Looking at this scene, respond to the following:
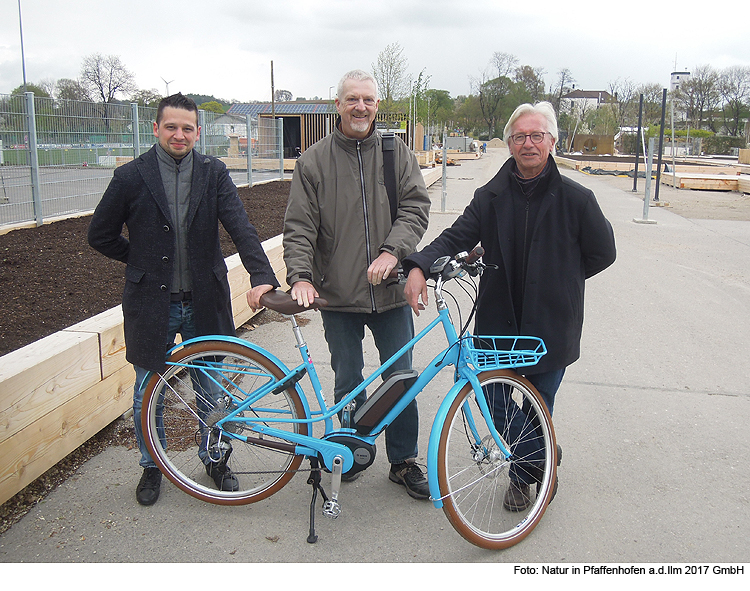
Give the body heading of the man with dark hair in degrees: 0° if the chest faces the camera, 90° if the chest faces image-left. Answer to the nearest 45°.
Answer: approximately 0°

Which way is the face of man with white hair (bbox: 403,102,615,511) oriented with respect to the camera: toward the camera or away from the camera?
toward the camera

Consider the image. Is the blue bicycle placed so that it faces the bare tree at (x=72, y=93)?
no

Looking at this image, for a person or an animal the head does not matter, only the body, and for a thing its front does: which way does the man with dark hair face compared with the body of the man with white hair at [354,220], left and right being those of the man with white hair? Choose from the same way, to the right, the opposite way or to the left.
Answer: the same way

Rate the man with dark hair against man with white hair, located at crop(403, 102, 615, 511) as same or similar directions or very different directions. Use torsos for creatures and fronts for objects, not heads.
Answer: same or similar directions

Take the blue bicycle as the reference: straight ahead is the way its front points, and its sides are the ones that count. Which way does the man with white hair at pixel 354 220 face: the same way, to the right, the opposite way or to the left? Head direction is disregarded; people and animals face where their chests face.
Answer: to the right

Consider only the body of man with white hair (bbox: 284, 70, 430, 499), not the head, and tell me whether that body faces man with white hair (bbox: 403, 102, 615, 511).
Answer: no

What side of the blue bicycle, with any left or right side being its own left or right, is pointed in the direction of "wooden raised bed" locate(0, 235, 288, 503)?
back

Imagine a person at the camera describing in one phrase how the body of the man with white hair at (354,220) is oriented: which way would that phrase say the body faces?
toward the camera

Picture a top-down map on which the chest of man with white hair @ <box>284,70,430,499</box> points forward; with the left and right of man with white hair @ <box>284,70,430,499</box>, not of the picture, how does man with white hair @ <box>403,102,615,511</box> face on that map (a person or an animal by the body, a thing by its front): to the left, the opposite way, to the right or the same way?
the same way

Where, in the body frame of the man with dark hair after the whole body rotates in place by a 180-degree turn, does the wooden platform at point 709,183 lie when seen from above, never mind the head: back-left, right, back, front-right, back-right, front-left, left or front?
front-right

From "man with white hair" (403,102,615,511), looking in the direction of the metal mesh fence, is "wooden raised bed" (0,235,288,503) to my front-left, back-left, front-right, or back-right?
front-left

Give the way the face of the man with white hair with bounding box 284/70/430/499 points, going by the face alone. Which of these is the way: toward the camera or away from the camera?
toward the camera

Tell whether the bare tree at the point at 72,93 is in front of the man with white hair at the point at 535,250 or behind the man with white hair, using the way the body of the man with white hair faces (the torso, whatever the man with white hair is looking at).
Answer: behind

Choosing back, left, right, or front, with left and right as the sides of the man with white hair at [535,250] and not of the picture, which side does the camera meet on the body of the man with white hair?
front

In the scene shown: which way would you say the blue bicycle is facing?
to the viewer's right

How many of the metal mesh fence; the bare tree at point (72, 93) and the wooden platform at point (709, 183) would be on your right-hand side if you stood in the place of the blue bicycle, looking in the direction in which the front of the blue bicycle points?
0
